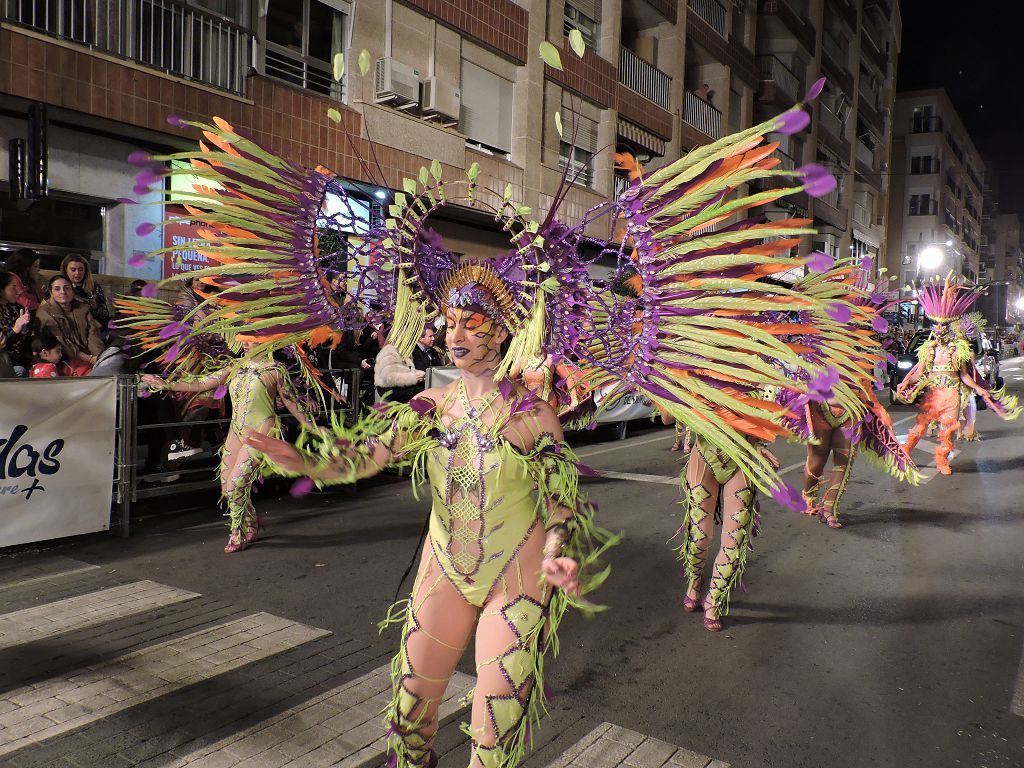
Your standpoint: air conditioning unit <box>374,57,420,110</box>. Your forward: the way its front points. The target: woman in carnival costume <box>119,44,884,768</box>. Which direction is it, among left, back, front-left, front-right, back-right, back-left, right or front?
front-right

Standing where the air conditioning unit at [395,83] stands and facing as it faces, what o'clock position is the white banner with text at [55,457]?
The white banner with text is roughly at 2 o'clock from the air conditioning unit.

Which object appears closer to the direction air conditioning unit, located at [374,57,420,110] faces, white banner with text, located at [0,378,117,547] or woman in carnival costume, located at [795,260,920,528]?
the woman in carnival costume

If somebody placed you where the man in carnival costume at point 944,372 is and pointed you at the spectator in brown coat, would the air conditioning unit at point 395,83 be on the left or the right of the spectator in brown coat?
right

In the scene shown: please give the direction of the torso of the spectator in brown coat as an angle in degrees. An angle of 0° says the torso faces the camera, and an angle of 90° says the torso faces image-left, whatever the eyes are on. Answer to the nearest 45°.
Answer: approximately 315°

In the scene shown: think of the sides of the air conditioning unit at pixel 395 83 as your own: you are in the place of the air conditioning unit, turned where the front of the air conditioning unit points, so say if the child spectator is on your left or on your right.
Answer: on your right

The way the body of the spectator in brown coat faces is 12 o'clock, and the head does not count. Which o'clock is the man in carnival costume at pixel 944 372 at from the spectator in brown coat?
The man in carnival costume is roughly at 11 o'clock from the spectator in brown coat.

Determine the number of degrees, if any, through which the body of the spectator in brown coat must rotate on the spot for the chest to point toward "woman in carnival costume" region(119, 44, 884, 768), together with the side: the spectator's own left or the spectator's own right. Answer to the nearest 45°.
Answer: approximately 45° to the spectator's own right

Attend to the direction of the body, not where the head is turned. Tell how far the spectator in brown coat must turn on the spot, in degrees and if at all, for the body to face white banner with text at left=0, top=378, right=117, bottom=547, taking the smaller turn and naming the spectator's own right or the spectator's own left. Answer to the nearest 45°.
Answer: approximately 45° to the spectator's own right
